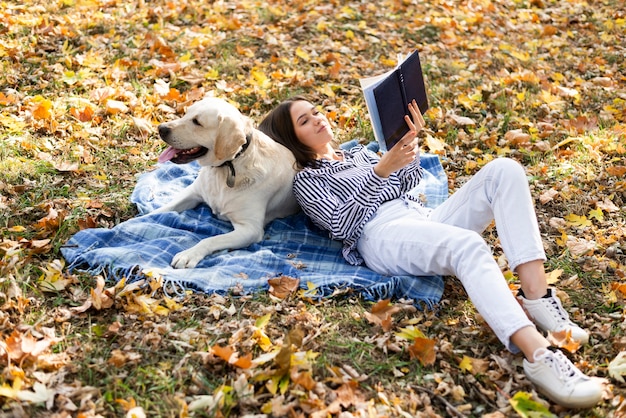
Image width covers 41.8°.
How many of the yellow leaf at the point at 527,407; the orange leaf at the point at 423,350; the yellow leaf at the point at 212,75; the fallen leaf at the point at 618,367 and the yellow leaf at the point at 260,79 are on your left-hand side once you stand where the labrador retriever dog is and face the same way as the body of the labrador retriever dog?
3

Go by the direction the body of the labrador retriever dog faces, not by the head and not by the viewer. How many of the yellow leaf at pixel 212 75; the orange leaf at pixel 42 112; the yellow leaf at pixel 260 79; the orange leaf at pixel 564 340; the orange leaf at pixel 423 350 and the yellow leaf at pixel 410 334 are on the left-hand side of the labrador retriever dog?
3

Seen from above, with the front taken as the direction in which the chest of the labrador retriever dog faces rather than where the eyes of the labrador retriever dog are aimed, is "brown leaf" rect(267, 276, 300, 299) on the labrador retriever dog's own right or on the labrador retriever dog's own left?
on the labrador retriever dog's own left

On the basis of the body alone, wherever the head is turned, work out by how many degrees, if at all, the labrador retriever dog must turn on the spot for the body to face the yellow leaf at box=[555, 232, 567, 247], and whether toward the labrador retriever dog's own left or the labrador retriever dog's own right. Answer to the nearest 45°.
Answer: approximately 135° to the labrador retriever dog's own left

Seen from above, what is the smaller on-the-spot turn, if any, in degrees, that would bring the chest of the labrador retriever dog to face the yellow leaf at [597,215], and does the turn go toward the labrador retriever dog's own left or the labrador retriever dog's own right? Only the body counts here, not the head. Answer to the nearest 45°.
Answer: approximately 135° to the labrador retriever dog's own left

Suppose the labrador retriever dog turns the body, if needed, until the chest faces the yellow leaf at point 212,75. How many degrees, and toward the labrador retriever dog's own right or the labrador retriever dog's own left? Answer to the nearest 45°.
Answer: approximately 135° to the labrador retriever dog's own right

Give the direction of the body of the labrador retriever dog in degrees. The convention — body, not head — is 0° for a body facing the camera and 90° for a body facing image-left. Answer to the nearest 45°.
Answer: approximately 45°

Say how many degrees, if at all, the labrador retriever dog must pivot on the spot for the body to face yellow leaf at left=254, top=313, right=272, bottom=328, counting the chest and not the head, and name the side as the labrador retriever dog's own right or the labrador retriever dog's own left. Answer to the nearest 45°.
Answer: approximately 45° to the labrador retriever dog's own left

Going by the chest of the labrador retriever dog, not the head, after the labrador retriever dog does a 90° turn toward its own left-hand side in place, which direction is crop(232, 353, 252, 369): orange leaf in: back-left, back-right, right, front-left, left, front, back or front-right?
front-right

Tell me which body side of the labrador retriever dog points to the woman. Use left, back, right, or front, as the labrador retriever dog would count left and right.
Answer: left

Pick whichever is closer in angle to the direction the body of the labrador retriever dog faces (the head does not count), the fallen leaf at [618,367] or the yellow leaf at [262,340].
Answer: the yellow leaf

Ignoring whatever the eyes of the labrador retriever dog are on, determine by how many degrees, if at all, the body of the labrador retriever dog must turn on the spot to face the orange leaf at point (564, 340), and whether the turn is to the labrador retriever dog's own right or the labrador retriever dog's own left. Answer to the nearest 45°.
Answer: approximately 90° to the labrador retriever dog's own left

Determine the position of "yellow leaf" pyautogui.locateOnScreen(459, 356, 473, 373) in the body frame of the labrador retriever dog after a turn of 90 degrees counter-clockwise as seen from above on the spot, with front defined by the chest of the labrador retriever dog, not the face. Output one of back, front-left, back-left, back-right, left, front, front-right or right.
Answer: front

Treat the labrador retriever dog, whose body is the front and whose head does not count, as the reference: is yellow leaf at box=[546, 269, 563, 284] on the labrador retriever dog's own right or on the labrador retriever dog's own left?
on the labrador retriever dog's own left
